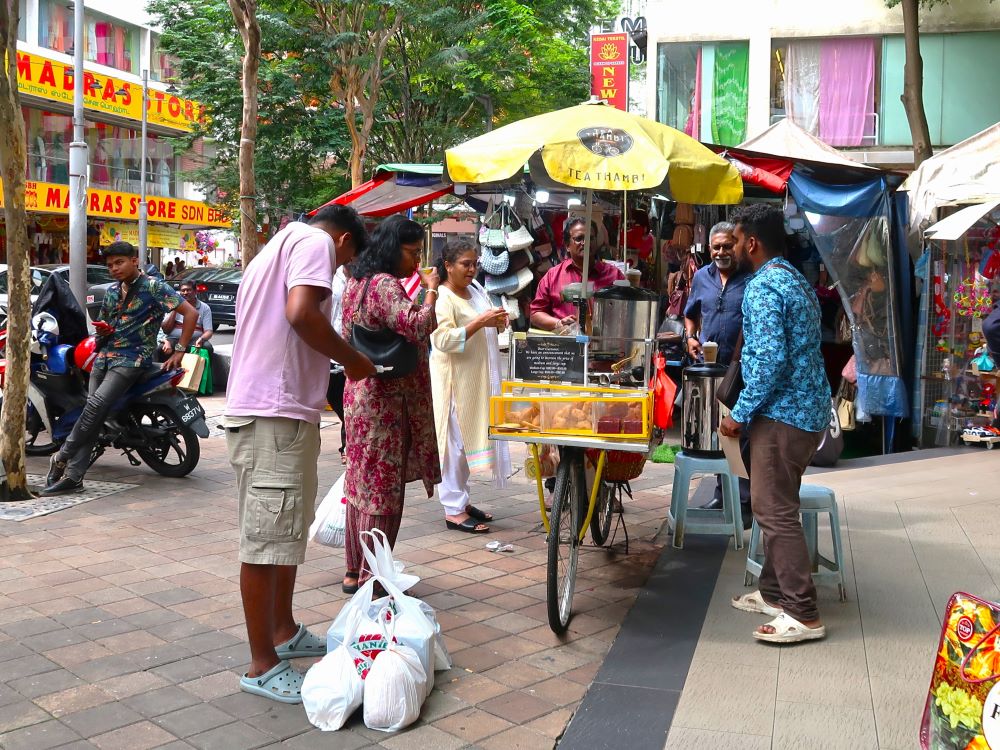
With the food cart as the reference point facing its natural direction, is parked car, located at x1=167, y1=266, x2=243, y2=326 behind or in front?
behind

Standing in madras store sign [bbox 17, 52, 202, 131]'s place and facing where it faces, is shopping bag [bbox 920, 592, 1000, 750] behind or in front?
in front

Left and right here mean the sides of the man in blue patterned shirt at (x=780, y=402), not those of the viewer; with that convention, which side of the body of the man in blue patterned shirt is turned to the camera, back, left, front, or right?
left

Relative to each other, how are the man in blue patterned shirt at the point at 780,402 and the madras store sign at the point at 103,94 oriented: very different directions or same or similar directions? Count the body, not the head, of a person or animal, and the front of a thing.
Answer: very different directions

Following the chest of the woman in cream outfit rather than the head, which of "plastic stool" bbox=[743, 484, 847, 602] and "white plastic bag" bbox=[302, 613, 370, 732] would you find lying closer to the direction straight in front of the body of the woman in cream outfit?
the plastic stool

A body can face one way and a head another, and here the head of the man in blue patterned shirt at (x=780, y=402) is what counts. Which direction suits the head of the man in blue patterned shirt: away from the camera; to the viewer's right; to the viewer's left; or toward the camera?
to the viewer's left

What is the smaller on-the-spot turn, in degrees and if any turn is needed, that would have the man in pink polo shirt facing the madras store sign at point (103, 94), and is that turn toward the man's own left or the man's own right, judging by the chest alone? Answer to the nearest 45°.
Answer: approximately 90° to the man's own left

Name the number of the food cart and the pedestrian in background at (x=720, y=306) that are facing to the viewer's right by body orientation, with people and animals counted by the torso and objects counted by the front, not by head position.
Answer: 0

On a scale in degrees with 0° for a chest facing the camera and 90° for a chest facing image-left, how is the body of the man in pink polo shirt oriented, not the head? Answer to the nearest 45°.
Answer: approximately 270°

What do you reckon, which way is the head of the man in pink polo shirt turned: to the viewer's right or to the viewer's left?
to the viewer's right

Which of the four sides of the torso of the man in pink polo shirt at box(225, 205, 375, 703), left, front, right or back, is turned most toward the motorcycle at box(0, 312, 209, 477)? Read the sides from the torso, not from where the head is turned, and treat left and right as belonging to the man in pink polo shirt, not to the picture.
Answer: left

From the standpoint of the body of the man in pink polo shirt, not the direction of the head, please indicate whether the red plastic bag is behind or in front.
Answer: in front

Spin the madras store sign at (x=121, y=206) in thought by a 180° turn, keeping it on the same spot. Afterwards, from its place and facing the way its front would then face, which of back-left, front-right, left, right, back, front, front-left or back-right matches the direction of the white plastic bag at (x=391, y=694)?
back-left

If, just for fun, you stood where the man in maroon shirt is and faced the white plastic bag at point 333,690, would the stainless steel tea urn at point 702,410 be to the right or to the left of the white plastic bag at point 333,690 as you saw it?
left

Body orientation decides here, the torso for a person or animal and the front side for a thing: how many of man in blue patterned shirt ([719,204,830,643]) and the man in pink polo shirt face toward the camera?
0
